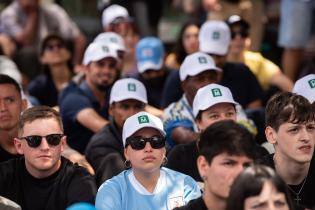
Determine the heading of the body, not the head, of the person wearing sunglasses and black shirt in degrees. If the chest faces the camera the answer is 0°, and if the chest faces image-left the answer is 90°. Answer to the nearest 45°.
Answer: approximately 0°

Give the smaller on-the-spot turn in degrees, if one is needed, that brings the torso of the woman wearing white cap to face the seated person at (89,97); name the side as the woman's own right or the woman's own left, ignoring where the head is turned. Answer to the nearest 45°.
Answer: approximately 180°

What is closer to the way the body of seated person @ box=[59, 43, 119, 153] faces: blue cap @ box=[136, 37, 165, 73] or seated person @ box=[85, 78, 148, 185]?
the seated person
